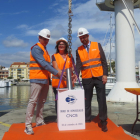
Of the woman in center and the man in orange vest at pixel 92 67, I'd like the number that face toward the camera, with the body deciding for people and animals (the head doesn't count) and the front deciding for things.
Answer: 2

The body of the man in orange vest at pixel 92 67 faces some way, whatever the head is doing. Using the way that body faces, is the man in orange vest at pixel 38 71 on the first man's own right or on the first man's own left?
on the first man's own right

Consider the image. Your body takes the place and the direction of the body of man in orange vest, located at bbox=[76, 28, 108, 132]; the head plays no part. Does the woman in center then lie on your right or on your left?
on your right

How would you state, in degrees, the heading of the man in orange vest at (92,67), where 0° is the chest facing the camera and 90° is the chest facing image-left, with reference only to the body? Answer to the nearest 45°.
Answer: approximately 0°

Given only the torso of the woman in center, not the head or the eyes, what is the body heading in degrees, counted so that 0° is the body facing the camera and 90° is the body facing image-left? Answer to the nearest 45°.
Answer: approximately 0°

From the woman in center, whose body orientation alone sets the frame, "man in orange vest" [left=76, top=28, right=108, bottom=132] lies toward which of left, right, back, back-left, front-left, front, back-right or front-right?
left

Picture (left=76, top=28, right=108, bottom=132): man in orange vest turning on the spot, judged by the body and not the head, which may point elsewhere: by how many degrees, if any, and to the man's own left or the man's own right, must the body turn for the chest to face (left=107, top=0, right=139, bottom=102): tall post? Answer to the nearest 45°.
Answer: approximately 180°

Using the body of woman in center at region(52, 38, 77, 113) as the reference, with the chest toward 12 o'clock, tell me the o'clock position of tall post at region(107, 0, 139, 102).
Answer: The tall post is roughly at 7 o'clock from the woman in center.
